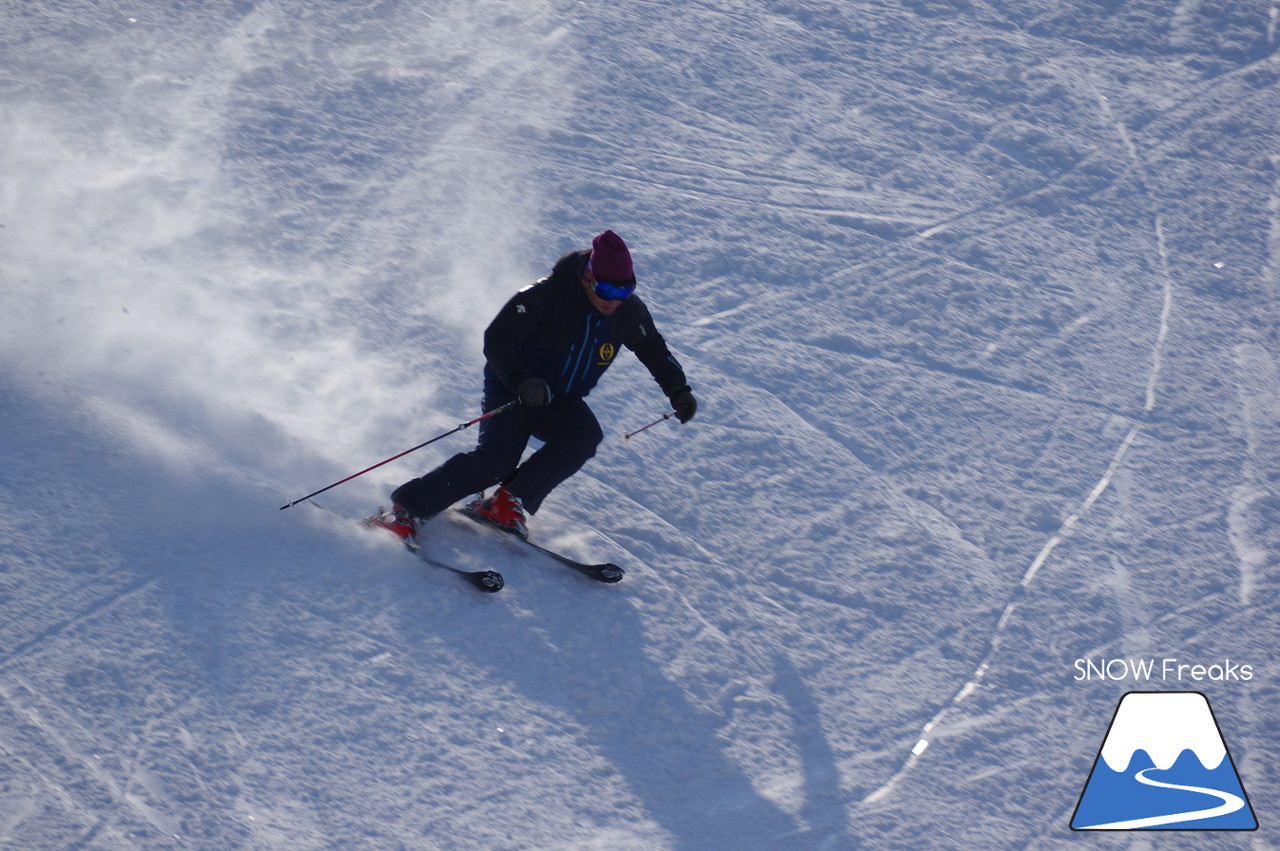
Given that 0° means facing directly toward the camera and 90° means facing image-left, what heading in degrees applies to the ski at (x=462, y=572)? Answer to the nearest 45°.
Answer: approximately 315°

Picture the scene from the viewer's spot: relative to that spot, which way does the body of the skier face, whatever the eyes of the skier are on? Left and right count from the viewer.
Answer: facing the viewer and to the right of the viewer

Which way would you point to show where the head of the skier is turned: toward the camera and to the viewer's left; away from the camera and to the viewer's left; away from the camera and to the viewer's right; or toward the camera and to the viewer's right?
toward the camera and to the viewer's right

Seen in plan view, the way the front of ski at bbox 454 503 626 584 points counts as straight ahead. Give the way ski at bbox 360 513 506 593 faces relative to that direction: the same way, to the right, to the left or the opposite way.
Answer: the same way
